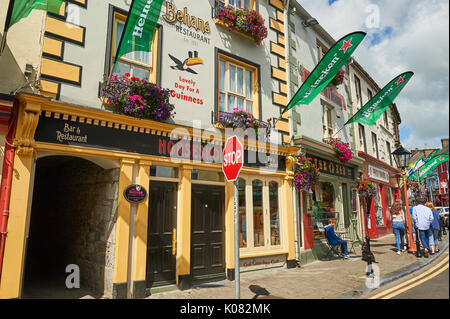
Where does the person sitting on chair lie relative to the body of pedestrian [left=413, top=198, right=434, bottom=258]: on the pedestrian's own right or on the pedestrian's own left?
on the pedestrian's own left

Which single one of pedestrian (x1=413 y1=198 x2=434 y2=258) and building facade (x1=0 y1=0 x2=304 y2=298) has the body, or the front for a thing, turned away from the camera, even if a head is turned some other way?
the pedestrian

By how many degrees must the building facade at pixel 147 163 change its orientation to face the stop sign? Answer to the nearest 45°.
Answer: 0° — it already faces it

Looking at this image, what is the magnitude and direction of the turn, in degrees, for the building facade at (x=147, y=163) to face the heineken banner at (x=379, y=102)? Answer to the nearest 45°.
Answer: approximately 45° to its left

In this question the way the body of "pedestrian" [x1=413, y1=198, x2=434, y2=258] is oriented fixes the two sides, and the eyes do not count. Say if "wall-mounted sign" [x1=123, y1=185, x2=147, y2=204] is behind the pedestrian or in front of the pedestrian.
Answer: behind

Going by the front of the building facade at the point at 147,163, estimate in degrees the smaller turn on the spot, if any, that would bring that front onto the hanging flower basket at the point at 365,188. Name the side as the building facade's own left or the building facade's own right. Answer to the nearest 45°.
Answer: approximately 90° to the building facade's own left

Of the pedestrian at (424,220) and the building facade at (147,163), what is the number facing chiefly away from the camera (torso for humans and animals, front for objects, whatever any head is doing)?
1

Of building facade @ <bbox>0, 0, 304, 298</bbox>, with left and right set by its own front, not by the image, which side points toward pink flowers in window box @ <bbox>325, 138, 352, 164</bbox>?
left

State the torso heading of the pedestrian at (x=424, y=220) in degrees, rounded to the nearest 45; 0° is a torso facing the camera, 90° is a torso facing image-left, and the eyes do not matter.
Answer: approximately 180°

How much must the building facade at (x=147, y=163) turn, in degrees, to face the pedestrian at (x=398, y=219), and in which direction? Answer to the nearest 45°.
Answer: approximately 45° to its left
